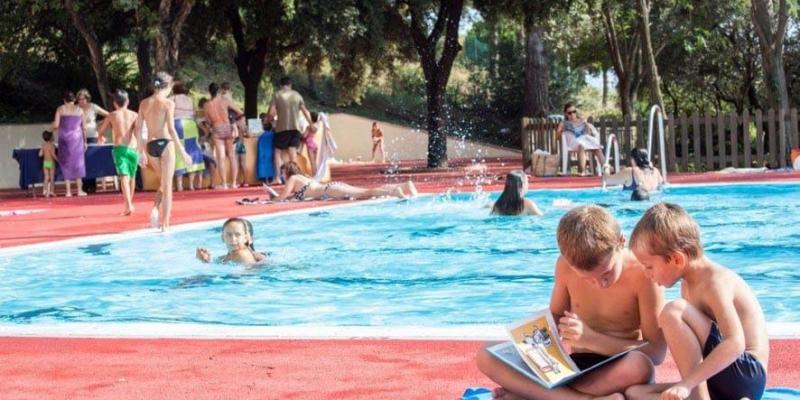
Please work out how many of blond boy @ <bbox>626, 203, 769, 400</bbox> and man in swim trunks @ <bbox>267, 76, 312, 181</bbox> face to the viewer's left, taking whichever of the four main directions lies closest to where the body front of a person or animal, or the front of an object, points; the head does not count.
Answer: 1

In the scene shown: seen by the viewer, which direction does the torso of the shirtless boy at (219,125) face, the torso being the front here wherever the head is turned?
away from the camera

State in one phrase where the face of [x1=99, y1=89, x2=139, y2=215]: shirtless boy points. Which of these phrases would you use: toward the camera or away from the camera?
away from the camera

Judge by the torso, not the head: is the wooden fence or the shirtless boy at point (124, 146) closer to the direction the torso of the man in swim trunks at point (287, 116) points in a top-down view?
the wooden fence

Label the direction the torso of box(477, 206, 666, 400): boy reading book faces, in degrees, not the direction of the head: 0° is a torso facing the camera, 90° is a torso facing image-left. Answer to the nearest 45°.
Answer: approximately 45°

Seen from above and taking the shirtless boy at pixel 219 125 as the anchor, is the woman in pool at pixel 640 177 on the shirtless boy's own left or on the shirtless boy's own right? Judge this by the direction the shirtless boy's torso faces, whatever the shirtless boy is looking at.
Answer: on the shirtless boy's own right

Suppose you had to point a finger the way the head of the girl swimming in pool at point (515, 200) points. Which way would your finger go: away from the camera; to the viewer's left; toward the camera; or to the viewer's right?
away from the camera

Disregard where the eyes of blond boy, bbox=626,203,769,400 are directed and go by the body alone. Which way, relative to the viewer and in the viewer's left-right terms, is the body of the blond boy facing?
facing to the left of the viewer

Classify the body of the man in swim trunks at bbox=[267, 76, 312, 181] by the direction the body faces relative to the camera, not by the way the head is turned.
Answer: away from the camera
